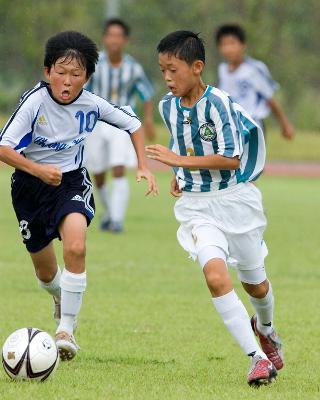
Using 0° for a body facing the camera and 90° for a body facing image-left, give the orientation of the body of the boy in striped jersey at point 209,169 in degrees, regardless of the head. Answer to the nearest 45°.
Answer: approximately 45°

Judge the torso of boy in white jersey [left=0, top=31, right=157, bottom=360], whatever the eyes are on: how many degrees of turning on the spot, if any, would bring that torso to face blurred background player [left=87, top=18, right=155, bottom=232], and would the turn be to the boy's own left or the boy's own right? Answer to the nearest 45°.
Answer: approximately 180°

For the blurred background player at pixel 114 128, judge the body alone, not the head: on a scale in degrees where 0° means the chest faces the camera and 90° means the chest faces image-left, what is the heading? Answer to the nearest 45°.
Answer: approximately 0°

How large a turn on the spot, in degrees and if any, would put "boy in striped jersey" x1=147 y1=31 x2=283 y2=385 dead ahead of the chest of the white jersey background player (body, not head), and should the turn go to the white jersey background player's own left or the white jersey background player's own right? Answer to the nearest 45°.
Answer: approximately 45° to the white jersey background player's own left

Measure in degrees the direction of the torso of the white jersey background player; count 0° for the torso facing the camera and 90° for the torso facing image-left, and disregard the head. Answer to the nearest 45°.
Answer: approximately 45°

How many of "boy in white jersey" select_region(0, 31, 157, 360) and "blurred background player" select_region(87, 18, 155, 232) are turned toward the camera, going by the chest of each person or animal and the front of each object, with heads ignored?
2

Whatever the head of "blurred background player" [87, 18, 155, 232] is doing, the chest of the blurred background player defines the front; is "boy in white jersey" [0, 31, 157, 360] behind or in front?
in front

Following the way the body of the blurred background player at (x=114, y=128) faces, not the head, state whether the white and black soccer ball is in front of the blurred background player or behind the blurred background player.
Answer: in front
